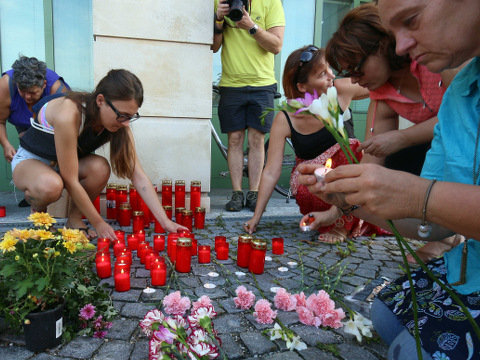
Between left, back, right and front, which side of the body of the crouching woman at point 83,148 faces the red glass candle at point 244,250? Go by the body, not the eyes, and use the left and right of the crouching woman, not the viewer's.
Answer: front

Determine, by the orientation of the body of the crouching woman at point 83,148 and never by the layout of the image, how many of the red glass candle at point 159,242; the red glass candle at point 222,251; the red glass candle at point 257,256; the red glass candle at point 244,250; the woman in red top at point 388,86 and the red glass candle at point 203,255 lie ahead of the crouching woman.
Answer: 6

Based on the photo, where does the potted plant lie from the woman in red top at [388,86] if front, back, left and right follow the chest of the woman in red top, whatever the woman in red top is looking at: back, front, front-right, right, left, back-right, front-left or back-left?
front

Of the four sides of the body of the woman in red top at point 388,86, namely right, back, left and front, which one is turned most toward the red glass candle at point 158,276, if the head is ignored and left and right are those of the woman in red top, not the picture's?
front

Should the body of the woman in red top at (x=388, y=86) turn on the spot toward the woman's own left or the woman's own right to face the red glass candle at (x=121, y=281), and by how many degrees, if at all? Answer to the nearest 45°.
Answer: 0° — they already face it

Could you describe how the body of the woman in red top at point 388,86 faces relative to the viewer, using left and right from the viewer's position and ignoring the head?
facing the viewer and to the left of the viewer

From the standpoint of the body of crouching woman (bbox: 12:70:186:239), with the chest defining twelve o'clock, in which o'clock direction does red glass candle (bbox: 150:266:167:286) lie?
The red glass candle is roughly at 1 o'clock from the crouching woman.

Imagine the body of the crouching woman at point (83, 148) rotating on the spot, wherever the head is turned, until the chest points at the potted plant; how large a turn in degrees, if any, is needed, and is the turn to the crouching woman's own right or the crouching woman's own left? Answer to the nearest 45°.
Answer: approximately 45° to the crouching woman's own right

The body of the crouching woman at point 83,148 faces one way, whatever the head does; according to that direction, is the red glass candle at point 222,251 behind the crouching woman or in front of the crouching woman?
in front

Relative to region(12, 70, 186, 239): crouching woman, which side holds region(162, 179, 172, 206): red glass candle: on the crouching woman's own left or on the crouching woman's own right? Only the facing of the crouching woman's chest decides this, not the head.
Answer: on the crouching woman's own left

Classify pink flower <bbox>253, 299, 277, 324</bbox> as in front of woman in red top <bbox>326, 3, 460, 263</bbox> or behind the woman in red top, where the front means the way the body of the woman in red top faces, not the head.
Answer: in front

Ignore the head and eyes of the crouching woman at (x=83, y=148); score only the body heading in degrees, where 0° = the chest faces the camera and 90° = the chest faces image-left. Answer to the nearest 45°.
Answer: approximately 315°

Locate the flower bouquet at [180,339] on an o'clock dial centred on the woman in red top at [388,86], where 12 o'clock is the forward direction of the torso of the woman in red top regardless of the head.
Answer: The flower bouquet is roughly at 11 o'clock from the woman in red top.

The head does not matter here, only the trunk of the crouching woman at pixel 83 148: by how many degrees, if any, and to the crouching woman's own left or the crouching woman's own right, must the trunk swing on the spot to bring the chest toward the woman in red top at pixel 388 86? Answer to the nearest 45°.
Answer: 0° — they already face them
